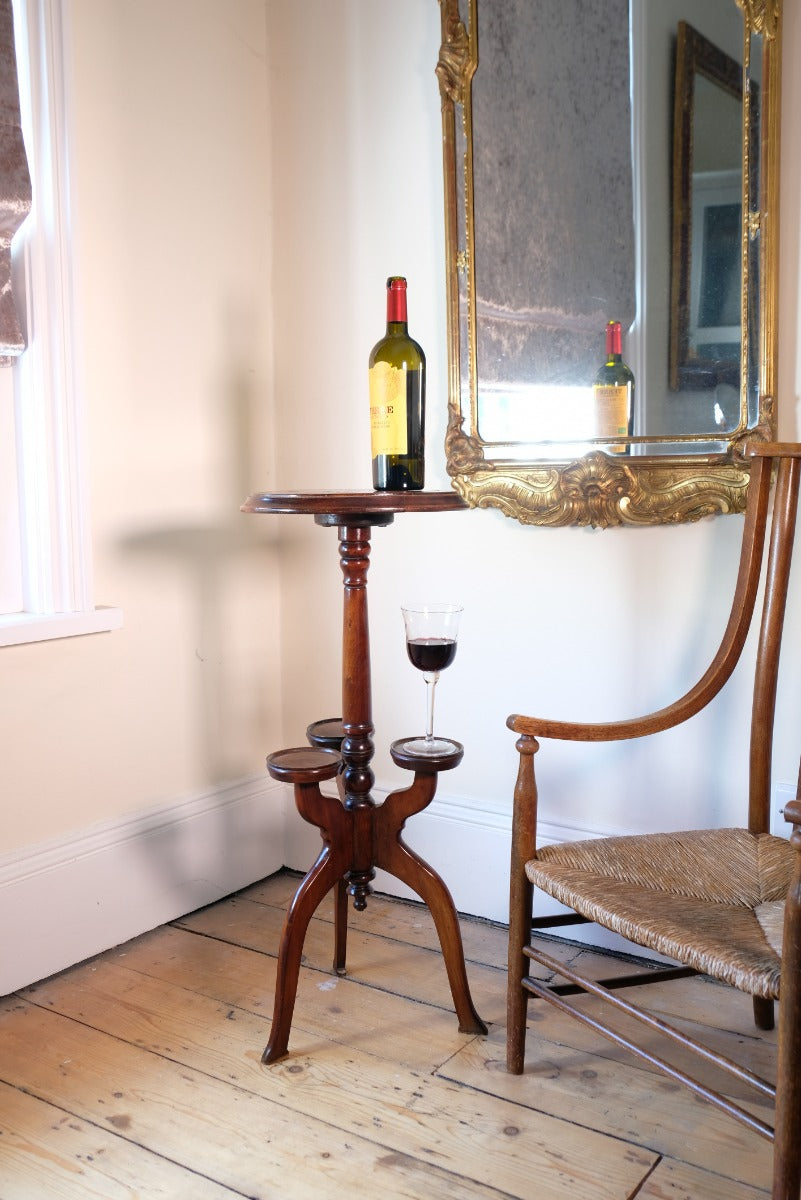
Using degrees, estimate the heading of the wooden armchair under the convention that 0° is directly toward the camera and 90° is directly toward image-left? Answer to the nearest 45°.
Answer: approximately 45°

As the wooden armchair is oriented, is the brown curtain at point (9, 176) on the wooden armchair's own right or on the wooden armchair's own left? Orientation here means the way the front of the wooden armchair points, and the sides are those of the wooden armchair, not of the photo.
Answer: on the wooden armchair's own right
